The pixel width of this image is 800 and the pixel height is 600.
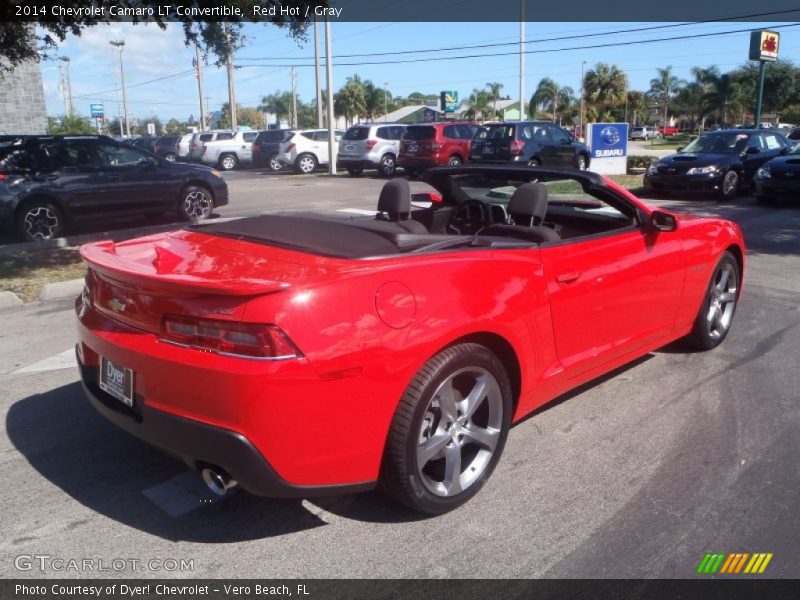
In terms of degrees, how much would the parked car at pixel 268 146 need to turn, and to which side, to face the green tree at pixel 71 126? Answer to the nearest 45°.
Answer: approximately 90° to its left

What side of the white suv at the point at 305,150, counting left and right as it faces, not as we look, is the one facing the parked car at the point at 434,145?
right

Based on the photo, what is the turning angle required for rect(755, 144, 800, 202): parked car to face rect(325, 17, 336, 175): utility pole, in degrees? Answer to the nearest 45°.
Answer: approximately 90° to its right

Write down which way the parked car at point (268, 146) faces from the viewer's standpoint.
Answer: facing away from the viewer and to the right of the viewer

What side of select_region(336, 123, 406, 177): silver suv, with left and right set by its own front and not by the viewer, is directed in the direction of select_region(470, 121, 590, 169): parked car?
right

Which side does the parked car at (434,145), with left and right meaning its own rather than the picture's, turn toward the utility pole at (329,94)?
left

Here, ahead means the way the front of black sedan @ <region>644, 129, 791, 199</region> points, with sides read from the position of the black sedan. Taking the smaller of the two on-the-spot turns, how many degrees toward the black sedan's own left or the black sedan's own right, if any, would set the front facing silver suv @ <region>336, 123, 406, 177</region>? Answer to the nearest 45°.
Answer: approximately 90° to the black sedan's own right

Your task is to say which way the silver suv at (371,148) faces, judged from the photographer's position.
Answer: facing away from the viewer and to the right of the viewer

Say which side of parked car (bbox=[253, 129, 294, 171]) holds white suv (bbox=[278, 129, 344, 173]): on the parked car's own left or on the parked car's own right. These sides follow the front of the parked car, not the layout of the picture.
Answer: on the parked car's own right
